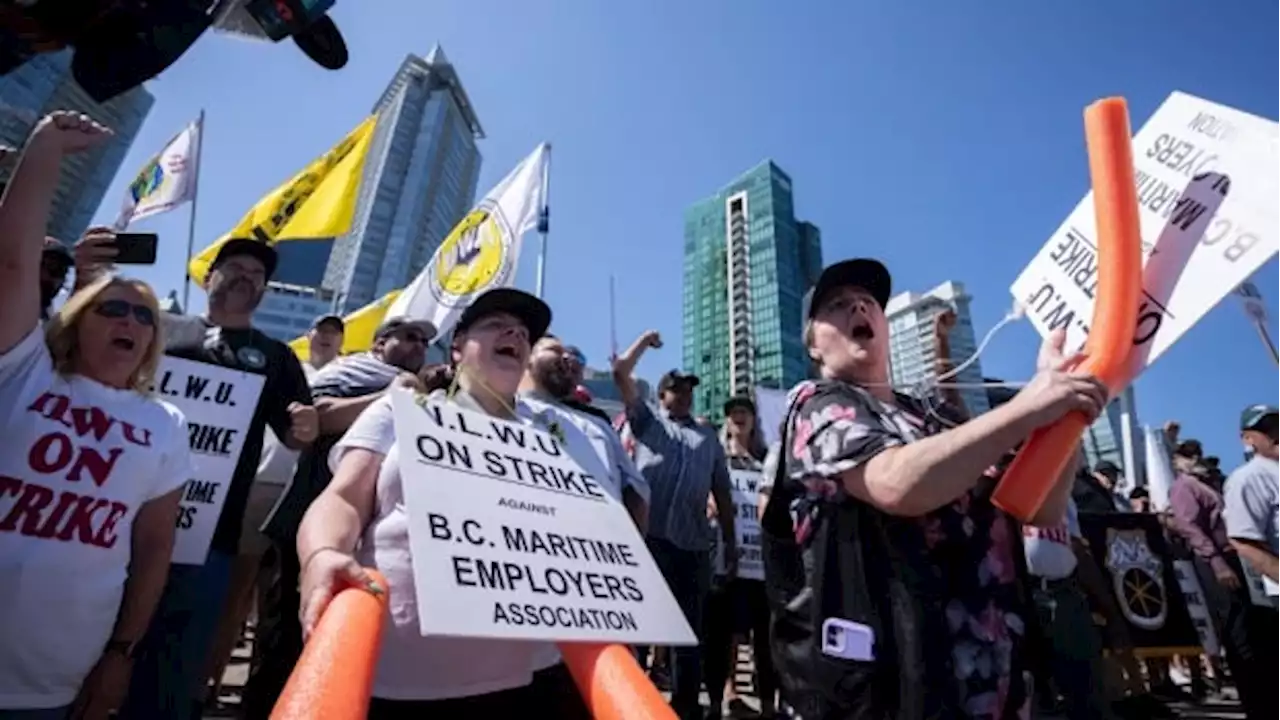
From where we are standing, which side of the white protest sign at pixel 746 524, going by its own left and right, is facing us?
front

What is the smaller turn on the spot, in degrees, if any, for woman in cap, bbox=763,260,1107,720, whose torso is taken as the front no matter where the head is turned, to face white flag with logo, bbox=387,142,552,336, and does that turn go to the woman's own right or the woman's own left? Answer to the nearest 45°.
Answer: approximately 180°

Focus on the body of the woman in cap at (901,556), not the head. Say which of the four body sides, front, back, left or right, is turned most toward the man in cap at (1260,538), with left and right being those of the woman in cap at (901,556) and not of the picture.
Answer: left

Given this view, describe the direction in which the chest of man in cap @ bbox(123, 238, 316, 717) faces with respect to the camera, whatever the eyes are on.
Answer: toward the camera

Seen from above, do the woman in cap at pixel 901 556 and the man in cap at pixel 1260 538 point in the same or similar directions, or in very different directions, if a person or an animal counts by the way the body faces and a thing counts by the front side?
same or similar directions

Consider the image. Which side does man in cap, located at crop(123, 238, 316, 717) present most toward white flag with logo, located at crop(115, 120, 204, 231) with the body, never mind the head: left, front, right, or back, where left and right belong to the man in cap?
back

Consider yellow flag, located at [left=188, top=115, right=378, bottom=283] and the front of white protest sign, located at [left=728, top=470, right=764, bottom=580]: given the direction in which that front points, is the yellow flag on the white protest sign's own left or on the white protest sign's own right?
on the white protest sign's own right

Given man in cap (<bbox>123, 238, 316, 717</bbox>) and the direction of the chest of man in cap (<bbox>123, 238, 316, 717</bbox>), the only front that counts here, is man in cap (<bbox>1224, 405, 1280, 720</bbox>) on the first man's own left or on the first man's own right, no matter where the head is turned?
on the first man's own left

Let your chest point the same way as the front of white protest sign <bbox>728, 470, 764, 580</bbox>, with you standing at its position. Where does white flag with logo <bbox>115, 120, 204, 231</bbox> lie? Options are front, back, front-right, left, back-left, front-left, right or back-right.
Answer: right

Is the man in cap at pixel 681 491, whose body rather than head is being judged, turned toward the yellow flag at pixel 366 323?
no
